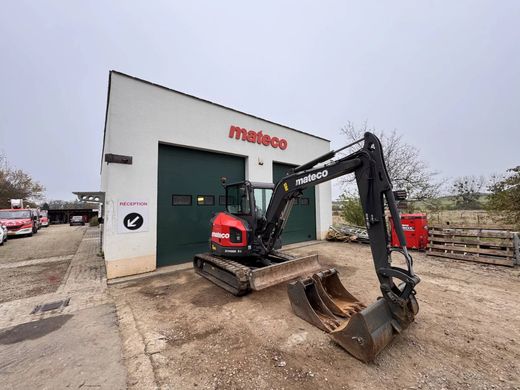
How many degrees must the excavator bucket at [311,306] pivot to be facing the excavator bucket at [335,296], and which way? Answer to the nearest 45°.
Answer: approximately 90° to its left

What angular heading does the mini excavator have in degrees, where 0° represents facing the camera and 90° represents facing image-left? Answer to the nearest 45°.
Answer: approximately 315°

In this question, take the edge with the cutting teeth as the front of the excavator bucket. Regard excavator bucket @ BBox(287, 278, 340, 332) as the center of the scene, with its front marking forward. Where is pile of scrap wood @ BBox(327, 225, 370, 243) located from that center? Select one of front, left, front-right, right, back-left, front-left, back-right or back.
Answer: back-left
